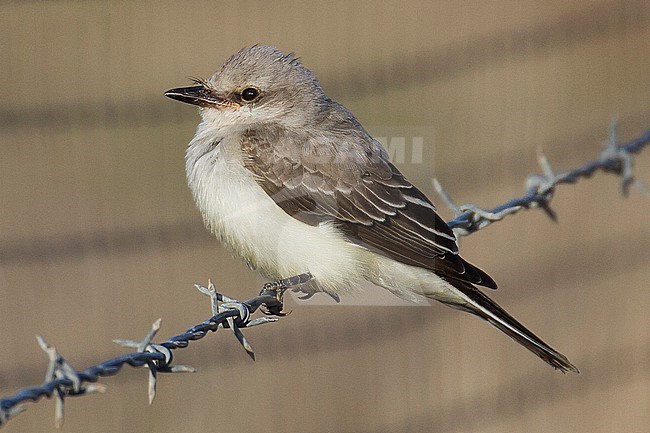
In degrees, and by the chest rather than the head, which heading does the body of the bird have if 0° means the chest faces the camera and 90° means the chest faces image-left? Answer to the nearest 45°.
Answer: approximately 90°
